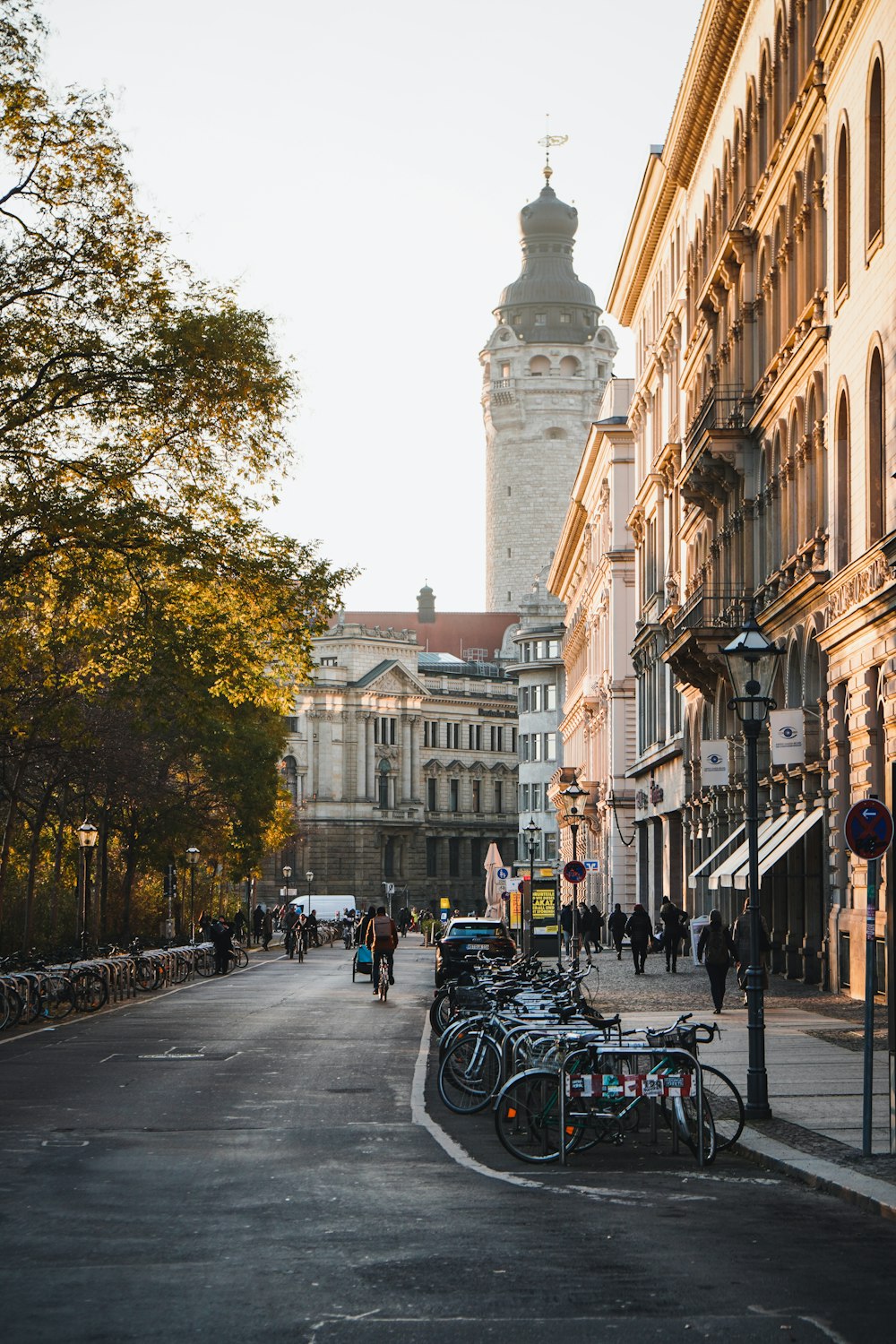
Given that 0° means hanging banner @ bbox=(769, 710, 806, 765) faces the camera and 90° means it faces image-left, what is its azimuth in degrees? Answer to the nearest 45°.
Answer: approximately 0°

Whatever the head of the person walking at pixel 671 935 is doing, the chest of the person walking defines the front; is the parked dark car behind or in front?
behind

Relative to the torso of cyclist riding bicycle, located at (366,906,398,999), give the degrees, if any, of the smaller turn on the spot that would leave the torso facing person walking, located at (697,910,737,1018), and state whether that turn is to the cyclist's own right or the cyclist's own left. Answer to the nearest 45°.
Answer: approximately 135° to the cyclist's own right

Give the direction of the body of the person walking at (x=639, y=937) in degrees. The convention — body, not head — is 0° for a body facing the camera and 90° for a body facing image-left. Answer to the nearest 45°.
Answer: approximately 180°

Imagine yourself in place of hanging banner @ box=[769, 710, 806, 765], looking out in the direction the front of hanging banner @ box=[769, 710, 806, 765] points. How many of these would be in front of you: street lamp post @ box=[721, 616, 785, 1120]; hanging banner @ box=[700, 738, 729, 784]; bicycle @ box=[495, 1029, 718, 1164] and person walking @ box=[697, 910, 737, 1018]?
3

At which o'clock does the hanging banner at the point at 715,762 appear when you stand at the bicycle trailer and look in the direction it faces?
The hanging banner is roughly at 3 o'clock from the bicycle trailer.

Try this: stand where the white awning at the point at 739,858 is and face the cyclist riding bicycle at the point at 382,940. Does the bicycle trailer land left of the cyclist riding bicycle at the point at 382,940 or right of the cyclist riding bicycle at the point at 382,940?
right

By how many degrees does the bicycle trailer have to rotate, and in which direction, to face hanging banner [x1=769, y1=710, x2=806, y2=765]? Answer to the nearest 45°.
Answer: approximately 135° to its right

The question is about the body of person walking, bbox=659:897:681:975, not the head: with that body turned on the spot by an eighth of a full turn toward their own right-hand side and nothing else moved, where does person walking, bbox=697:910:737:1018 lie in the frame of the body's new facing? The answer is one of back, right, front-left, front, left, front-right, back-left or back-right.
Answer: back-right

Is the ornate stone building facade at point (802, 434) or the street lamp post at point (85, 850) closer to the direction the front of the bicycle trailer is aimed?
the street lamp post

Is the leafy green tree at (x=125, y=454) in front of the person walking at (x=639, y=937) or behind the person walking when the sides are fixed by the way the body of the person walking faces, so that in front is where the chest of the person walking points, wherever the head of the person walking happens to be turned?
behind

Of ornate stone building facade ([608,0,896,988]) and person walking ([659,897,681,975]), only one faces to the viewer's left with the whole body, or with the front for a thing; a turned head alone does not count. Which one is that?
the ornate stone building facade

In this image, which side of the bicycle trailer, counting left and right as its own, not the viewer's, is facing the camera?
back
